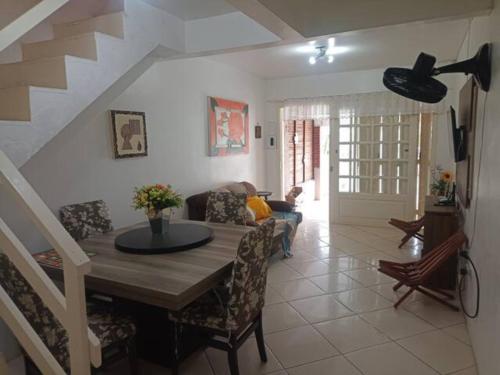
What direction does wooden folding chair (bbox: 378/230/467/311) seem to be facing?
to the viewer's left

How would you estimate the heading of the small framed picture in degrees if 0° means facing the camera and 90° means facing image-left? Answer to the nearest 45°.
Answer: approximately 315°

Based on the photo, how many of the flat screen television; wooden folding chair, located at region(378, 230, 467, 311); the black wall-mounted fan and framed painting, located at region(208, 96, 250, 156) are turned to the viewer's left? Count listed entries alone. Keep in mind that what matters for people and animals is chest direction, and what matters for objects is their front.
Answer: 3

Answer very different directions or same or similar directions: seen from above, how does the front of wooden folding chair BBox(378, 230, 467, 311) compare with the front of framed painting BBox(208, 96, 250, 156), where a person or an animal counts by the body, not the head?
very different directions

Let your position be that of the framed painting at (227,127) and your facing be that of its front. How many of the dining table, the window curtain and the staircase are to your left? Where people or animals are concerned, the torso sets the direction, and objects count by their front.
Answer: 1

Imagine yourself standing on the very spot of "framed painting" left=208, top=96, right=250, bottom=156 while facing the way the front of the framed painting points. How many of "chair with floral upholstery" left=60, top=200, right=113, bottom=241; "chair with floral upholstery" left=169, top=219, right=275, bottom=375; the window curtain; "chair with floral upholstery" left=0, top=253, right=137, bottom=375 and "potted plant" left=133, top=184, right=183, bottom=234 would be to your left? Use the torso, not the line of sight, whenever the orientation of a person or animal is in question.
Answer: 1

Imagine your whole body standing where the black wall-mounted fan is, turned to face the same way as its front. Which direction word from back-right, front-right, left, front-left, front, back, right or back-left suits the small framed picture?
front

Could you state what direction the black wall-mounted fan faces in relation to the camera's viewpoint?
facing to the left of the viewer

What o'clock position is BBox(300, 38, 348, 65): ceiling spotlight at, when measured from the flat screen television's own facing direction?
The ceiling spotlight is roughly at 1 o'clock from the flat screen television.

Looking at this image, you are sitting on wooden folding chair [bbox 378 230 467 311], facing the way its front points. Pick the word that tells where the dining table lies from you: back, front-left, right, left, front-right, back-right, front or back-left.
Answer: front-left

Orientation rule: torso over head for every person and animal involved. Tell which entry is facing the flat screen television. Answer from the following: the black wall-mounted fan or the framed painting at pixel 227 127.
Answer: the framed painting

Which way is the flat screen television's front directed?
to the viewer's left
